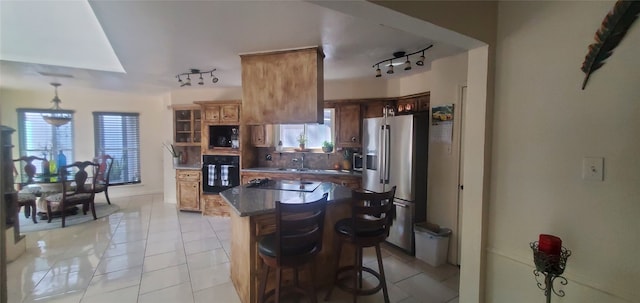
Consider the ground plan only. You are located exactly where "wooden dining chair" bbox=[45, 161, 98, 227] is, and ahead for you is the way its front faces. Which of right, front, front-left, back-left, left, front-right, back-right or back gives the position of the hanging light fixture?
front-right

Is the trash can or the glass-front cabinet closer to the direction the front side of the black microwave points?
the trash can

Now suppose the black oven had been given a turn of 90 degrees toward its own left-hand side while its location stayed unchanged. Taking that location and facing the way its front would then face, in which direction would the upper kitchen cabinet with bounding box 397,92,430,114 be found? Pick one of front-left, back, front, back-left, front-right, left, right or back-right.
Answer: front-right

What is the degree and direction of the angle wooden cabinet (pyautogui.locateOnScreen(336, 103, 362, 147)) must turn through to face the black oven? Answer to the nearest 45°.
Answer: approximately 90° to its right

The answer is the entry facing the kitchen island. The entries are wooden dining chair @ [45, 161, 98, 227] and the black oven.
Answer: the black oven

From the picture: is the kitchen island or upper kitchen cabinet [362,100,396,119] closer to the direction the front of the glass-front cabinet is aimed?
the kitchen island

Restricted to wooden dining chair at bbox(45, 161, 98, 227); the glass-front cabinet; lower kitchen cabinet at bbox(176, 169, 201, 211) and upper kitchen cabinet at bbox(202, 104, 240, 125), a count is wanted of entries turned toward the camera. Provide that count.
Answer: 3

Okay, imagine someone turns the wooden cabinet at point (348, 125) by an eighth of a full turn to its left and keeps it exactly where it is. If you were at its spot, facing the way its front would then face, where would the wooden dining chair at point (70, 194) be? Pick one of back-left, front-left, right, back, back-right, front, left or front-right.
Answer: back-right

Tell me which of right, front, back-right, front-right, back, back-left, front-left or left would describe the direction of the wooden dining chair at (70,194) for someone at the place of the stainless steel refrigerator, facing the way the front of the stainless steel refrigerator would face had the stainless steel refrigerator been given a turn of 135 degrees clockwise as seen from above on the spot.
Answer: left

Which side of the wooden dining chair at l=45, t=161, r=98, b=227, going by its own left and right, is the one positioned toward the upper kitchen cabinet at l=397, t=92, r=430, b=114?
back

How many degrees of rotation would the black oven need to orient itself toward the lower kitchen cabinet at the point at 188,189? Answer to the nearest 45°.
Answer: approximately 135° to its right

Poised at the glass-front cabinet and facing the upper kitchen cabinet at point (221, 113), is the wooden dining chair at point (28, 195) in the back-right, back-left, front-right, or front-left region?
back-right

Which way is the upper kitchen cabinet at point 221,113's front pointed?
toward the camera

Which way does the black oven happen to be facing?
toward the camera

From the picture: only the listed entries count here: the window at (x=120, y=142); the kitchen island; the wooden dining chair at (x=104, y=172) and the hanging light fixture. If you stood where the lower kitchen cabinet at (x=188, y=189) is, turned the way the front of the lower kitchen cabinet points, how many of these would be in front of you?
1
